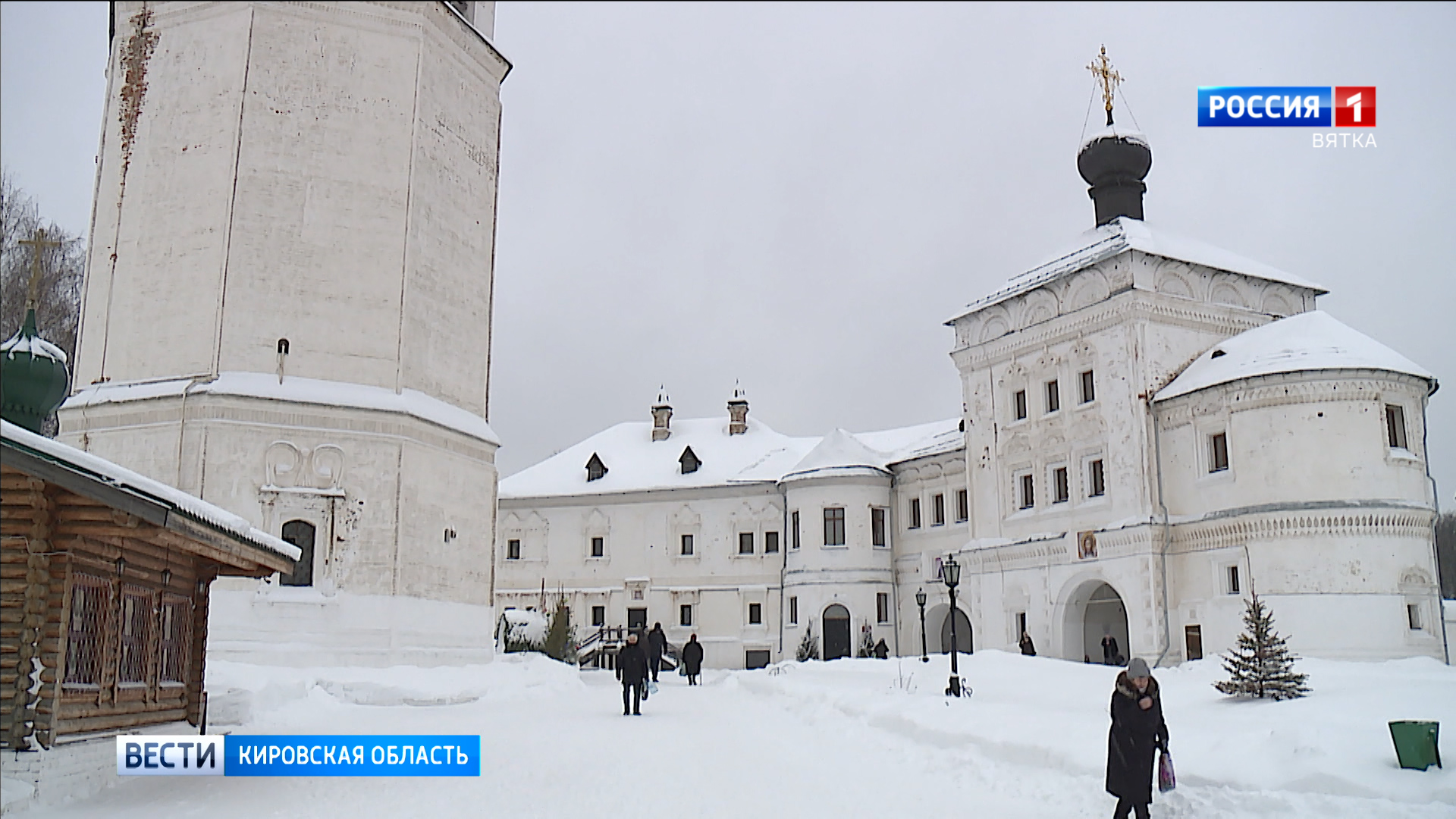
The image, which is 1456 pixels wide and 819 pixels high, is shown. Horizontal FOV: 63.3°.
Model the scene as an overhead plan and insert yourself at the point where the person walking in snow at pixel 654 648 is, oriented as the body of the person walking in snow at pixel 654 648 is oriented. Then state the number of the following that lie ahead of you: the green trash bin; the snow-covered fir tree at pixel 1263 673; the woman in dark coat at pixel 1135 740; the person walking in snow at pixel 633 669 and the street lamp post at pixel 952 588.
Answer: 0

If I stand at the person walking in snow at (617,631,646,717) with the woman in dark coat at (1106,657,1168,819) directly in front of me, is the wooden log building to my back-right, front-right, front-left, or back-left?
front-right

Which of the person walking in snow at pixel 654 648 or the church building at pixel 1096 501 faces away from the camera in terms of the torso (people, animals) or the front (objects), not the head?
the person walking in snow

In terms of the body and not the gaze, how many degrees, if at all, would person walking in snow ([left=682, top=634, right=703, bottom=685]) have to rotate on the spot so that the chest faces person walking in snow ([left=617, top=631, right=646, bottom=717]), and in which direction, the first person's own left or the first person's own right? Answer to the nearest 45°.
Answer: approximately 180°

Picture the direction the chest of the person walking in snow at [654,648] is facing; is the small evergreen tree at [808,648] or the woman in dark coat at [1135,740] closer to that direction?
the small evergreen tree

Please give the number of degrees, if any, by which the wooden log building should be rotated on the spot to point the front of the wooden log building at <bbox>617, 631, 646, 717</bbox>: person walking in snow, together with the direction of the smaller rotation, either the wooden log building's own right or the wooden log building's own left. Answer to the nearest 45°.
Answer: approximately 90° to the wooden log building's own left

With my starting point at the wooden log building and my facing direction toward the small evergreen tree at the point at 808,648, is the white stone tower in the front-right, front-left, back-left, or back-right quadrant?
front-left

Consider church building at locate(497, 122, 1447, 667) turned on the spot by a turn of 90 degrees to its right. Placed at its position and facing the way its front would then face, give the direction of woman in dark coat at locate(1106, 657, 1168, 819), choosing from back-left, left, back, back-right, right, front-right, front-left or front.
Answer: back-left

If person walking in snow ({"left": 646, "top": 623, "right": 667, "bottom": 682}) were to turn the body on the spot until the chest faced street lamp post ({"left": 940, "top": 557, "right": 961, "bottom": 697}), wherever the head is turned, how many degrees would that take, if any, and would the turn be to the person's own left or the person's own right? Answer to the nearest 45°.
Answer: approximately 135° to the person's own right

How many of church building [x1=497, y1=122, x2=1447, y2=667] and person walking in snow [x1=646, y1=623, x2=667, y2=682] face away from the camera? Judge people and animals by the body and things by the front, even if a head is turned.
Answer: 1

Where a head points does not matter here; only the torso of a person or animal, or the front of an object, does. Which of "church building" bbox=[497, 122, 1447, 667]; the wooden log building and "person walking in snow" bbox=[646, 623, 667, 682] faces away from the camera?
the person walking in snow

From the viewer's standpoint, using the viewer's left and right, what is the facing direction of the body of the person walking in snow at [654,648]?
facing away from the viewer

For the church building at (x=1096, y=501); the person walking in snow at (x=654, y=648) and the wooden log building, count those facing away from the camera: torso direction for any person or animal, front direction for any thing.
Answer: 1

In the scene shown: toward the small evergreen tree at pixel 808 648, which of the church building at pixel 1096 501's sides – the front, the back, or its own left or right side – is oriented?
right

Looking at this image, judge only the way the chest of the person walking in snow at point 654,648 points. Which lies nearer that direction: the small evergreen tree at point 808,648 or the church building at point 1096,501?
the small evergreen tree

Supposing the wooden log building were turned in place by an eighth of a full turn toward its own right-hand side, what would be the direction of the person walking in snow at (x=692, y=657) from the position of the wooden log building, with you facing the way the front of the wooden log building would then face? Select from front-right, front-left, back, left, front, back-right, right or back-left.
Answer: back-left

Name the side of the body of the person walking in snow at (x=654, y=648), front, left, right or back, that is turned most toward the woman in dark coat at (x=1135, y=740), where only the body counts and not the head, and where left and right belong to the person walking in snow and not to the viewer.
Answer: back

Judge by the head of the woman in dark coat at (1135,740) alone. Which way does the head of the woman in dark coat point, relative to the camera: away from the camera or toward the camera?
toward the camera

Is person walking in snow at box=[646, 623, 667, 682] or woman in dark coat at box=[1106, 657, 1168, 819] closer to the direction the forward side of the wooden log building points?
the woman in dark coat

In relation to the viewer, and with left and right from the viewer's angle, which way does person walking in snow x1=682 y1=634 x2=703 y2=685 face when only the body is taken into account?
facing away from the viewer

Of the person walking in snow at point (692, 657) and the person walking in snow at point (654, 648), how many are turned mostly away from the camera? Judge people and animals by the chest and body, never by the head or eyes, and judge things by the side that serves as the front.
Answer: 2
